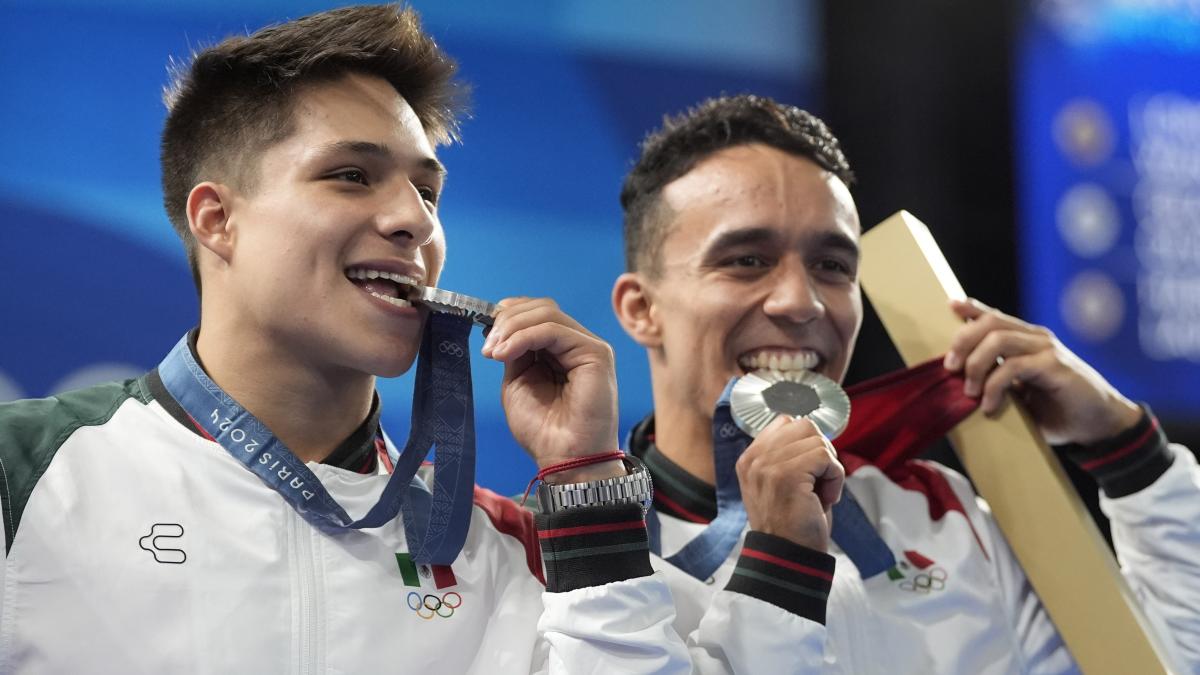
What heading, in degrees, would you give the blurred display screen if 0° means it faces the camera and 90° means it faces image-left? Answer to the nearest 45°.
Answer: approximately 0°

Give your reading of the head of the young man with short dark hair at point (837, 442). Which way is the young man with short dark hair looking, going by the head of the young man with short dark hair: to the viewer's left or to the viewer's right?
to the viewer's right

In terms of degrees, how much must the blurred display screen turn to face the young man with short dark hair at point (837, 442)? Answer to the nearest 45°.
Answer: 0° — it already faces them
